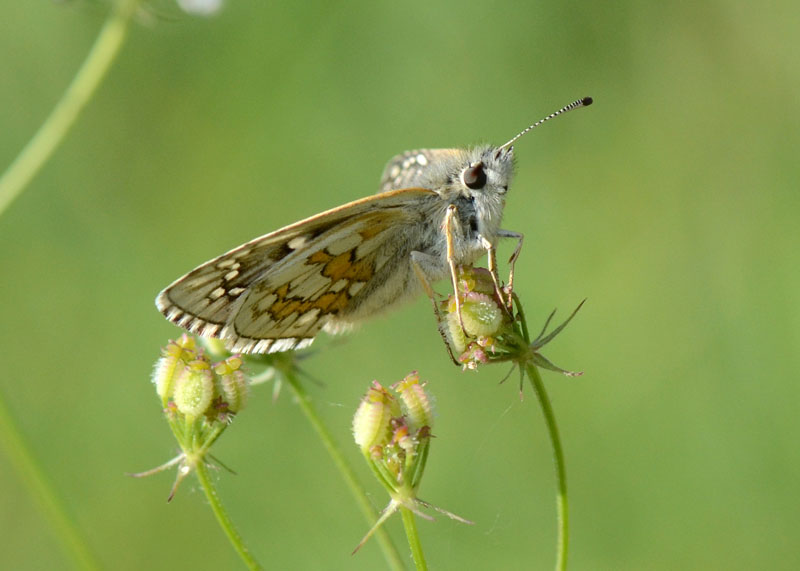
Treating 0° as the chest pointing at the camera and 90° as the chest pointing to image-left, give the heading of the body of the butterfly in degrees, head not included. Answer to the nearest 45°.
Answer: approximately 270°

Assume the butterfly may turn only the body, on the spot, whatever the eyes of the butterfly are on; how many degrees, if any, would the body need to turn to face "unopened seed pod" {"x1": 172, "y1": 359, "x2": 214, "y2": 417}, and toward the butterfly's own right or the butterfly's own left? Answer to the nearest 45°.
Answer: approximately 135° to the butterfly's own right
